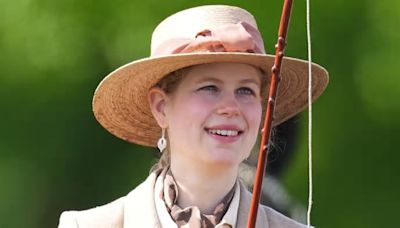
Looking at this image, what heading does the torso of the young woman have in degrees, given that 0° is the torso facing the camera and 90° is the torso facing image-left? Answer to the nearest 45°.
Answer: approximately 315°

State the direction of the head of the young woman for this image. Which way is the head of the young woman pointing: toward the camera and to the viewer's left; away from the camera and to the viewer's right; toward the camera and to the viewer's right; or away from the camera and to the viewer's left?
toward the camera and to the viewer's right
